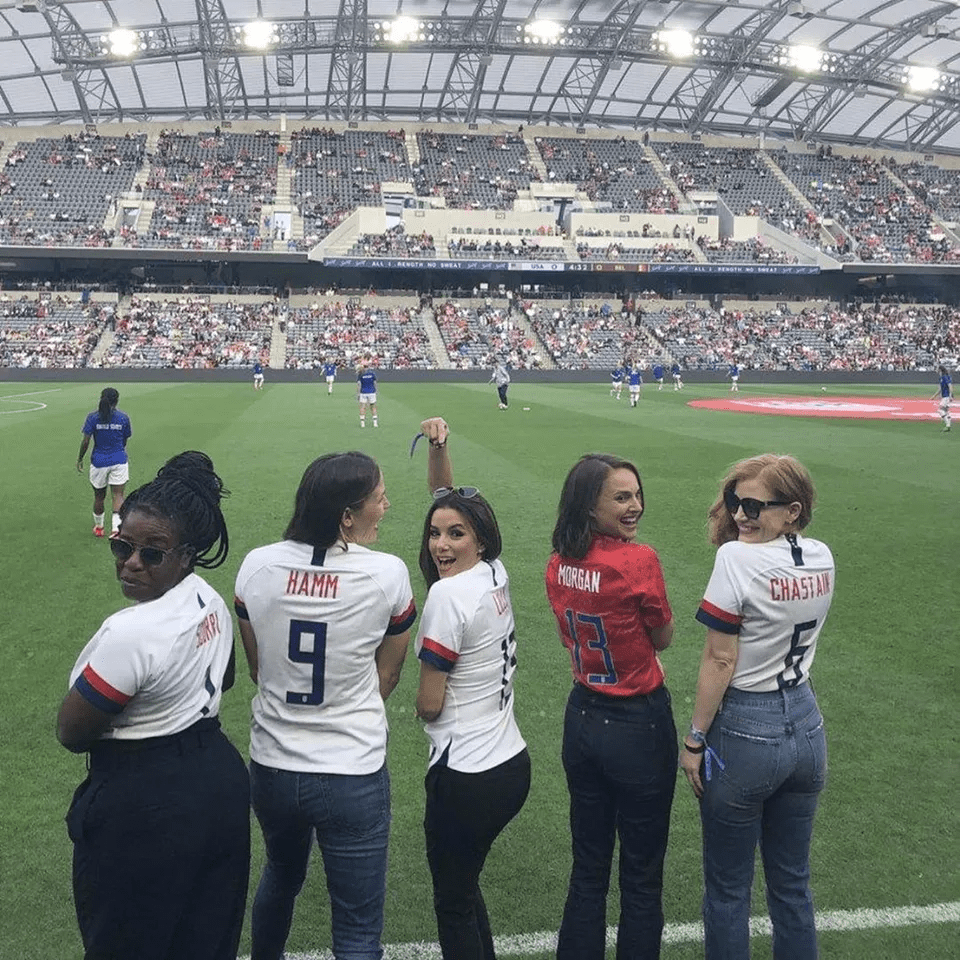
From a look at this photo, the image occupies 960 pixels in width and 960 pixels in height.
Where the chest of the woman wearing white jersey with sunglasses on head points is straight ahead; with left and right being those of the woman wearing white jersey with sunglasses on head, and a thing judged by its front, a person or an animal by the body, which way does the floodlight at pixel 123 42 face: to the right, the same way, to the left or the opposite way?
the opposite way

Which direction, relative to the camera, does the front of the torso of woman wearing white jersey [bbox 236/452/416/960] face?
away from the camera

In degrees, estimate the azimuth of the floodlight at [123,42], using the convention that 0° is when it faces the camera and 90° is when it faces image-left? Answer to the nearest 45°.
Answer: approximately 0°

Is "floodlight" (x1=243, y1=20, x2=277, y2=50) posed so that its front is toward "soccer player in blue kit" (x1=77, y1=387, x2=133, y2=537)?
yes

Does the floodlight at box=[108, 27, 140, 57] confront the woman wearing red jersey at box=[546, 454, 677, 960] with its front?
yes

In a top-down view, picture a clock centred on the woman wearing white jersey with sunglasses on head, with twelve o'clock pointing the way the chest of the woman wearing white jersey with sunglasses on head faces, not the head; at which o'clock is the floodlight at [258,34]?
The floodlight is roughly at 1 o'clock from the woman wearing white jersey with sunglasses on head.

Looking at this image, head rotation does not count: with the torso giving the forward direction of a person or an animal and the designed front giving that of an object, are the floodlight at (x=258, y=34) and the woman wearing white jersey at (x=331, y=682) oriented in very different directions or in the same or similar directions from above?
very different directions
